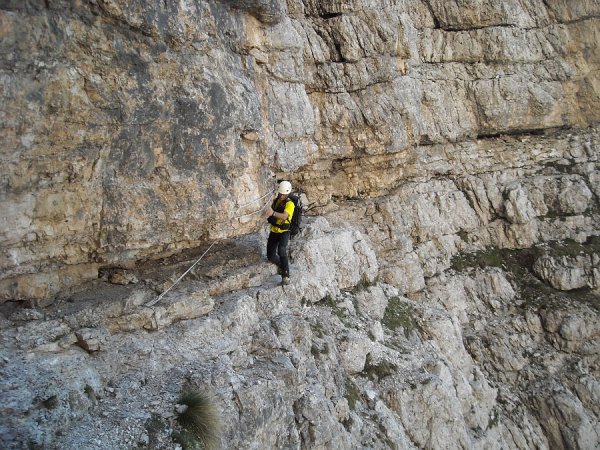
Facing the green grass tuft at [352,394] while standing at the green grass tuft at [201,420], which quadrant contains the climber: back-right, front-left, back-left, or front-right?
front-left

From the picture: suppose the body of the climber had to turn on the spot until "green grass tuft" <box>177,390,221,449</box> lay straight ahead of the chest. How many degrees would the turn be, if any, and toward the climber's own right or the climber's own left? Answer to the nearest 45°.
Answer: approximately 45° to the climber's own left

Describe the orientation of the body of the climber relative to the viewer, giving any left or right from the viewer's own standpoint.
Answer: facing the viewer and to the left of the viewer

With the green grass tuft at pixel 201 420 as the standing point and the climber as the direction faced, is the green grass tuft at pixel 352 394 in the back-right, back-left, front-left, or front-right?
front-right
